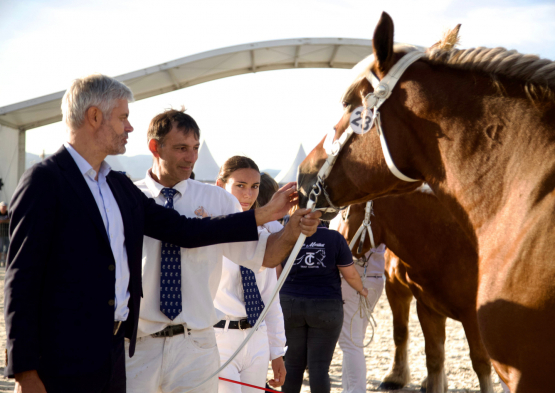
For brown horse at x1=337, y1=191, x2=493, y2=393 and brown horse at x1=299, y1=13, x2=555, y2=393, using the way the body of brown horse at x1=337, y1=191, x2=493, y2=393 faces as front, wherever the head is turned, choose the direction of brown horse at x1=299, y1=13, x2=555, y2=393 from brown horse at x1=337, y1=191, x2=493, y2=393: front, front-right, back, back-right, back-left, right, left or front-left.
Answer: front-left

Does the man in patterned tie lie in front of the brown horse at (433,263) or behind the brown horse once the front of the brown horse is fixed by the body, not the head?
in front

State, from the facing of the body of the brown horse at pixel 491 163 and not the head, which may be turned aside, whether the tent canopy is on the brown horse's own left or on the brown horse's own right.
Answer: on the brown horse's own right

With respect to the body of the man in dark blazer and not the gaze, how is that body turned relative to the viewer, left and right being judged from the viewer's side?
facing the viewer and to the right of the viewer

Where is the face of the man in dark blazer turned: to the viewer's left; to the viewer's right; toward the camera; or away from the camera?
to the viewer's right

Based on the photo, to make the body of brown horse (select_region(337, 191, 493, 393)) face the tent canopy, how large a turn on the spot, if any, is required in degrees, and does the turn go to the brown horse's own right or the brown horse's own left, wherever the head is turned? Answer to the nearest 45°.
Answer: approximately 90° to the brown horse's own right

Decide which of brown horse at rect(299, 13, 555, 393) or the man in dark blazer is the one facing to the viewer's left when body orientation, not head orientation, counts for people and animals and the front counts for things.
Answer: the brown horse

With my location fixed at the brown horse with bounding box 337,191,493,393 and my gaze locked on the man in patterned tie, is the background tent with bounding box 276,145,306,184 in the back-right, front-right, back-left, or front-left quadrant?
back-right

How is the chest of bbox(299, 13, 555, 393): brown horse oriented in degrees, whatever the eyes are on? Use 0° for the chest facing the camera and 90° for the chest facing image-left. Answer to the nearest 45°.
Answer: approximately 90°

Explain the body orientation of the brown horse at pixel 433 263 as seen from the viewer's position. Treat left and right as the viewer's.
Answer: facing the viewer and to the left of the viewer

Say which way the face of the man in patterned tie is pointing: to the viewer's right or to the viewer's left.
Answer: to the viewer's right

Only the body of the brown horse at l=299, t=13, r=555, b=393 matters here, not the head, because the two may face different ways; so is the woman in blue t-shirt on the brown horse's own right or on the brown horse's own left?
on the brown horse's own right

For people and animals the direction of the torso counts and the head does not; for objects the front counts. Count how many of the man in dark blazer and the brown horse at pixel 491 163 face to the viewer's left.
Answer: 1
